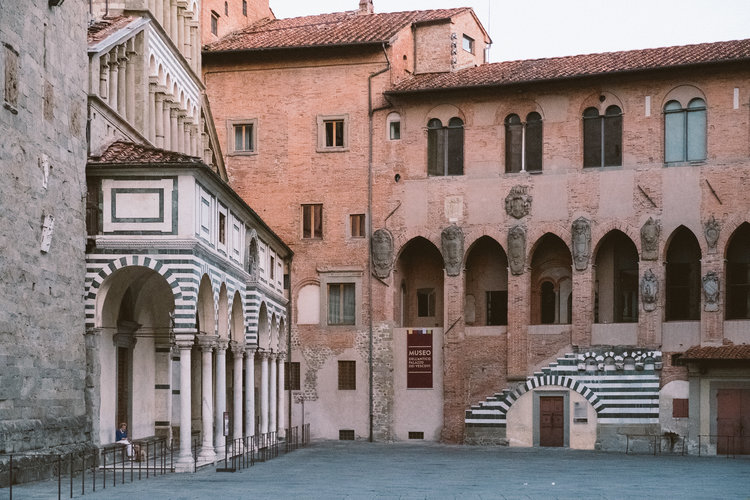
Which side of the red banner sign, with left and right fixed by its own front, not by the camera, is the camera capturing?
front

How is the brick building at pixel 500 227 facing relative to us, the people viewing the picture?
facing the viewer

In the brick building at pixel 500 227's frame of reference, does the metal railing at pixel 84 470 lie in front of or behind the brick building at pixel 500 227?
in front

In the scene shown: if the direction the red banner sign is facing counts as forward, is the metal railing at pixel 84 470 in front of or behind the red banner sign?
in front
